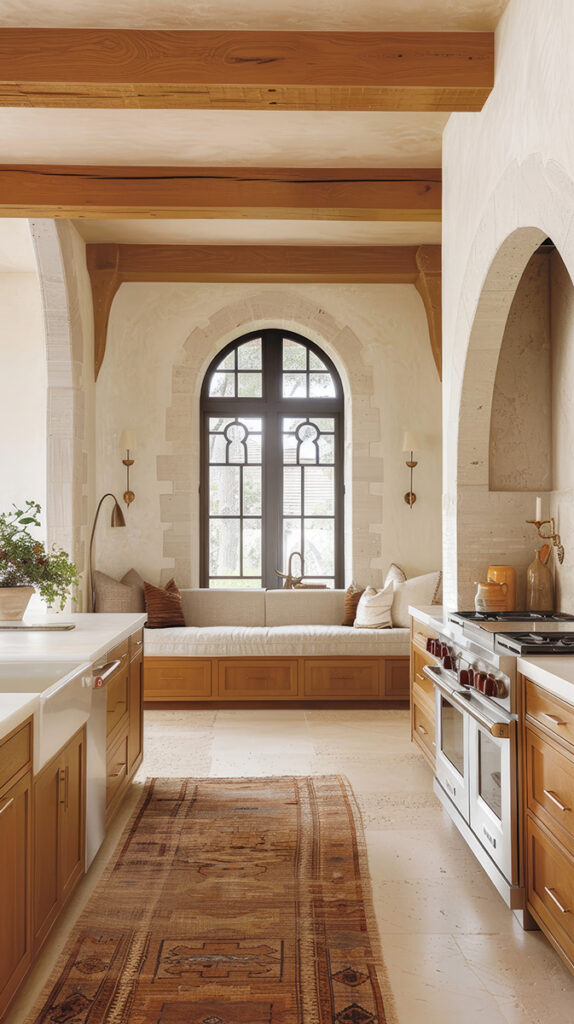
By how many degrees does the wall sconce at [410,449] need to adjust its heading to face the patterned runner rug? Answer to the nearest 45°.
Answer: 0° — it already faces it

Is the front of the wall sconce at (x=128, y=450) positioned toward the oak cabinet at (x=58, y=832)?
yes

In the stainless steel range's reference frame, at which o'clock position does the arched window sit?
The arched window is roughly at 2 o'clock from the stainless steel range.

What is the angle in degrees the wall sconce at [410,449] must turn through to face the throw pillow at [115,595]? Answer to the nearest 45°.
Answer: approximately 90° to its right

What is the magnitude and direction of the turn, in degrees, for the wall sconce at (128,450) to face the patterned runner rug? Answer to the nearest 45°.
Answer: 0° — it already faces it

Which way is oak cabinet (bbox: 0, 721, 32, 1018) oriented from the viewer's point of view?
to the viewer's right

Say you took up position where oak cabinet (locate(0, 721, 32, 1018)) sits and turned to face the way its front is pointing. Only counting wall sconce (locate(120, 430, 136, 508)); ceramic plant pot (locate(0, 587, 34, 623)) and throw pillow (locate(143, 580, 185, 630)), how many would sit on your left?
3

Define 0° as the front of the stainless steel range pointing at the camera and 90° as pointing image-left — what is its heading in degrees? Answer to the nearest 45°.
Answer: approximately 90°

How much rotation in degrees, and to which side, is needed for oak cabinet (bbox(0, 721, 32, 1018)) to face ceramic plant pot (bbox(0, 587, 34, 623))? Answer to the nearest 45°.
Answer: approximately 90° to its left

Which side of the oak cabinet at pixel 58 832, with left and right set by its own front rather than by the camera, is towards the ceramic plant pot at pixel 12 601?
left

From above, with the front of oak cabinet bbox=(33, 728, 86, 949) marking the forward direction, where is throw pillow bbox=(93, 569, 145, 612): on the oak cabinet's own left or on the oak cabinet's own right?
on the oak cabinet's own left

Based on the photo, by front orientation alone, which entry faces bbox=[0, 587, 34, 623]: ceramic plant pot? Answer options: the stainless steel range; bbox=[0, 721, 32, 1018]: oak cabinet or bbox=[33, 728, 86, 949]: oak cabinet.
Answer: the stainless steel range

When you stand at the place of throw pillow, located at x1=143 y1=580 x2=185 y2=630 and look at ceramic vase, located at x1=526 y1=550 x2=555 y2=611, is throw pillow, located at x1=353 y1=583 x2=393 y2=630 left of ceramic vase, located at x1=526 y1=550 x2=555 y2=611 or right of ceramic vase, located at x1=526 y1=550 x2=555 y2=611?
left

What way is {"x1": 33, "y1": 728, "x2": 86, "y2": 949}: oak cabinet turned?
to the viewer's right

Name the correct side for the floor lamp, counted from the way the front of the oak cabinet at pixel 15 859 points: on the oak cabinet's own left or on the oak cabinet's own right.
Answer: on the oak cabinet's own left
